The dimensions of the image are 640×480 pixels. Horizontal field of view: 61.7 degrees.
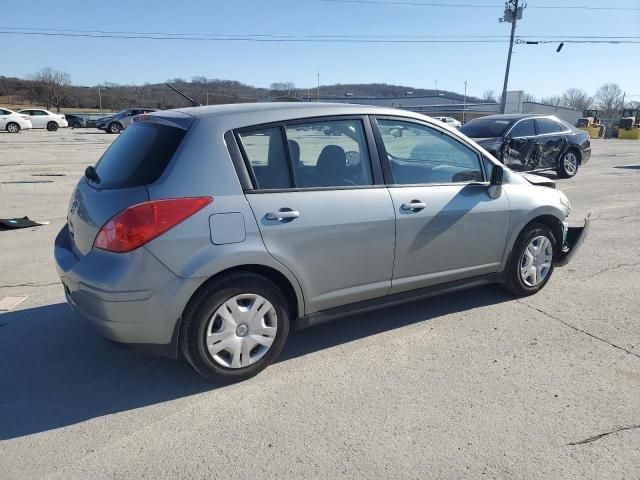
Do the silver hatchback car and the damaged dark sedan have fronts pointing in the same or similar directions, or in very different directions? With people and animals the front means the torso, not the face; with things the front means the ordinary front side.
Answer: very different directions

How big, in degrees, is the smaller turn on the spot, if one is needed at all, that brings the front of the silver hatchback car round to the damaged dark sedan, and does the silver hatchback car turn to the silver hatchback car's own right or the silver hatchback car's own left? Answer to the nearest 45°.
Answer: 0° — it already faces it

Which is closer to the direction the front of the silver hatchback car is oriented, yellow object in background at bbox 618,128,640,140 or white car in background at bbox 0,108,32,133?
the yellow object in background

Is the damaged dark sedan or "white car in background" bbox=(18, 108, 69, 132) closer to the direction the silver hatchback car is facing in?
the damaged dark sedan

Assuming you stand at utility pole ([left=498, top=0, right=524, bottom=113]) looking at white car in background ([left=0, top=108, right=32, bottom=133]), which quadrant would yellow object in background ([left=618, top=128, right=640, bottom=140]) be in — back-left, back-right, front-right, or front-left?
back-left

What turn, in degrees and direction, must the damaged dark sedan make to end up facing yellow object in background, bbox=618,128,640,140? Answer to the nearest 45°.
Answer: approximately 135° to its right

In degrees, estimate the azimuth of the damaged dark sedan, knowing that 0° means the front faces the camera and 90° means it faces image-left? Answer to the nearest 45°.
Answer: approximately 45°

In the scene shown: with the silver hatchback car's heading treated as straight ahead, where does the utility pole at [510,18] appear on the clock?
The utility pole is roughly at 11 o'clock from the silver hatchback car.

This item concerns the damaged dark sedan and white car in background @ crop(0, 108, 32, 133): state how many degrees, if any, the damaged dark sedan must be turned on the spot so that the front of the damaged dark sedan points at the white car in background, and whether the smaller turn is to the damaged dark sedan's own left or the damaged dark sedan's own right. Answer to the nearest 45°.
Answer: approximately 45° to the damaged dark sedan's own right

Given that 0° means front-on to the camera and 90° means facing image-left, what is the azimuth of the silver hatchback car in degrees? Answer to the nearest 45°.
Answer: approximately 225°

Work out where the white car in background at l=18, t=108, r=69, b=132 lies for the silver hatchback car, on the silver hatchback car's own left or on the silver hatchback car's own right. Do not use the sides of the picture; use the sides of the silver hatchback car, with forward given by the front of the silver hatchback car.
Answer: on the silver hatchback car's own left
